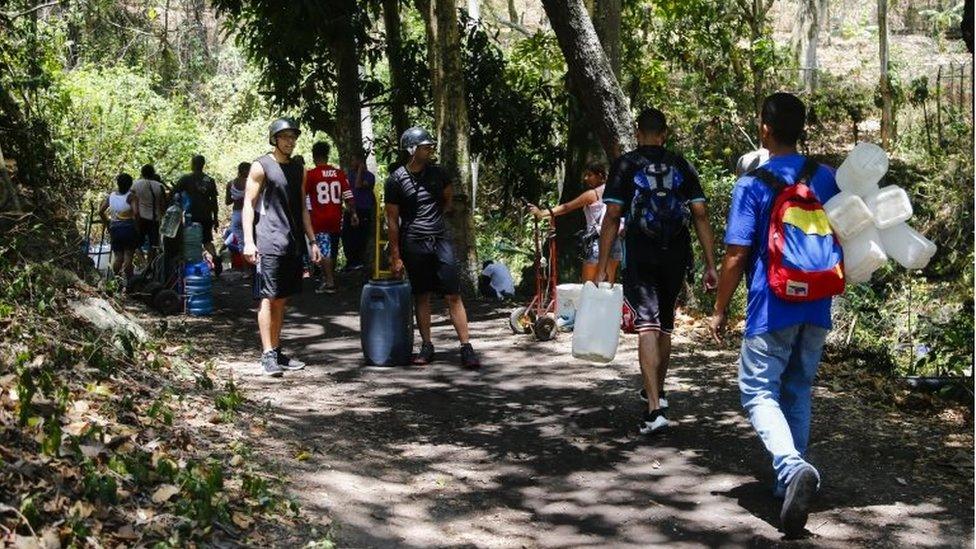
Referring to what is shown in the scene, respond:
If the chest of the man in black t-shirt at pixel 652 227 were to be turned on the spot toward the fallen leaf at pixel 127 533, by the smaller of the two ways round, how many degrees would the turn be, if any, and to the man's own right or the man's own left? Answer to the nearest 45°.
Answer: approximately 135° to the man's own left

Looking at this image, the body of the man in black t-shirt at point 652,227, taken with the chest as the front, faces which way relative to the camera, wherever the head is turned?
away from the camera

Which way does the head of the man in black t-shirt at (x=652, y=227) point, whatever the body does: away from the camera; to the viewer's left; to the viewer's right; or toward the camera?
away from the camera

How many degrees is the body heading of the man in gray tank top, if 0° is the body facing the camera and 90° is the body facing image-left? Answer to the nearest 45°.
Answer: approximately 315°

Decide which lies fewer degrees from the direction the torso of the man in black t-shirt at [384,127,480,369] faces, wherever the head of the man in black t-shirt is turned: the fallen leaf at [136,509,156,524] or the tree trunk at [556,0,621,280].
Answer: the fallen leaf

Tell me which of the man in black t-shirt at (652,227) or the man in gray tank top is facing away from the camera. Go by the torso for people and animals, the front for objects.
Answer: the man in black t-shirt

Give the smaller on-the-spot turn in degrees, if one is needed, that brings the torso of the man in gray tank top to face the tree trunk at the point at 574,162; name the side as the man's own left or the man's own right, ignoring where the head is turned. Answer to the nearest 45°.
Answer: approximately 90° to the man's own left

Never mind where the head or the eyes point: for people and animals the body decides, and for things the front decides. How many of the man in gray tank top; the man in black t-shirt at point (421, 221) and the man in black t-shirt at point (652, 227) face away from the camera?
1

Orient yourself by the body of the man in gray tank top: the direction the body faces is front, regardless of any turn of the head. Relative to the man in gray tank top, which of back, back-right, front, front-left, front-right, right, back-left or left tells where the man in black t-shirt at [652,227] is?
front

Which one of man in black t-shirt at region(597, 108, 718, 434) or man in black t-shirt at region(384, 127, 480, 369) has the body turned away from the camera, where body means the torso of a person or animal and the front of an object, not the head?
man in black t-shirt at region(597, 108, 718, 434)

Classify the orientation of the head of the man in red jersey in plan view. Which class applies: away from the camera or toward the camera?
away from the camera

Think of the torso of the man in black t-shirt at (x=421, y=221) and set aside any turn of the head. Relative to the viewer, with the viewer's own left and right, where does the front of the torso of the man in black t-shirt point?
facing the viewer and to the right of the viewer

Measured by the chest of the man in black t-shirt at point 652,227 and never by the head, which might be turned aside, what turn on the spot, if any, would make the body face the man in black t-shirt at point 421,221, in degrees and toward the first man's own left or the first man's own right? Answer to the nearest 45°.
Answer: approximately 45° to the first man's own left

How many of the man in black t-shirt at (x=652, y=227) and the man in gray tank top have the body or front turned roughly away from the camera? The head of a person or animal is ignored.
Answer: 1
